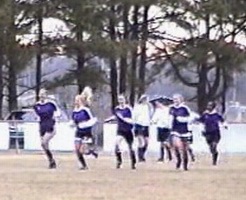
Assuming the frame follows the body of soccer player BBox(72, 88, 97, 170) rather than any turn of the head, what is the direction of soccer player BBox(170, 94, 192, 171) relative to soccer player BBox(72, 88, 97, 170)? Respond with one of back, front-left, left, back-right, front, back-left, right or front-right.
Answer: back-left

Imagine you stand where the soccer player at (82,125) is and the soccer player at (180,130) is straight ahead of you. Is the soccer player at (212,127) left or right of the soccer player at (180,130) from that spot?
left

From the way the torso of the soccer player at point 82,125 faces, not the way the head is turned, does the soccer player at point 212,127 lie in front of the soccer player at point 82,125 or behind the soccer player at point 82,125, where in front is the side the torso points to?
behind

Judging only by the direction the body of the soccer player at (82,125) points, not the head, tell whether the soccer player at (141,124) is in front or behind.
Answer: behind

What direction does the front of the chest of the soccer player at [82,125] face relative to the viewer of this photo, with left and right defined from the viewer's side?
facing the viewer and to the left of the viewer

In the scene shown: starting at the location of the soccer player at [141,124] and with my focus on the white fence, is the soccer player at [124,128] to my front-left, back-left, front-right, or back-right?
back-left
